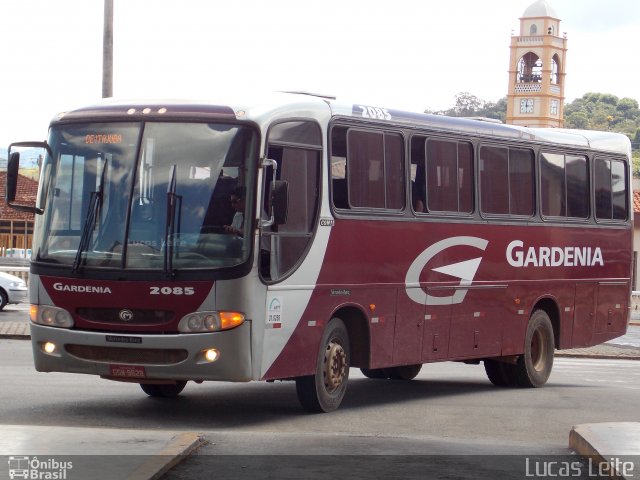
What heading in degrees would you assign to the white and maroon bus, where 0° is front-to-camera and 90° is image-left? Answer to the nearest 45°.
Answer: approximately 45°

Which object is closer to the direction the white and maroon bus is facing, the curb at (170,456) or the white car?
the curb

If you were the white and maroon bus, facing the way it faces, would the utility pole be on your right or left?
on your right

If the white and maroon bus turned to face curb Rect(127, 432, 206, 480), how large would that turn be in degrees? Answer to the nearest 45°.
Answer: approximately 45° to its left

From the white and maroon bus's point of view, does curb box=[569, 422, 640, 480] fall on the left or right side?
on its left
